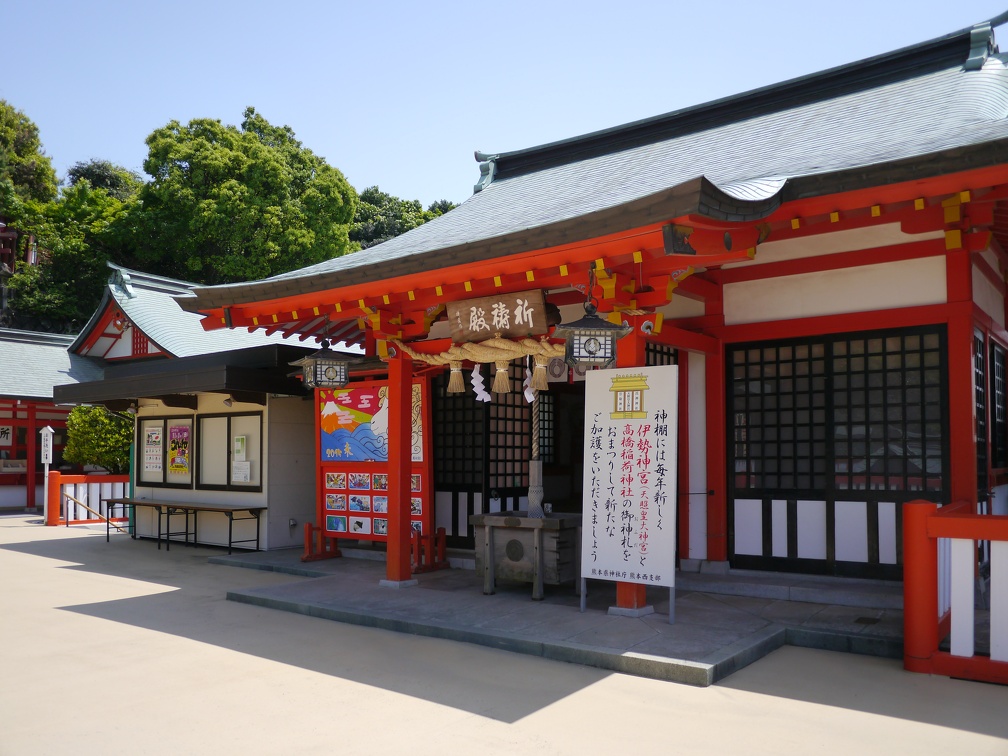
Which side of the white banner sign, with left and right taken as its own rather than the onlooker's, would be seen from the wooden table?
right

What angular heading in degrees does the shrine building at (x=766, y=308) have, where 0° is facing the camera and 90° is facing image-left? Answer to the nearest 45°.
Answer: approximately 45°

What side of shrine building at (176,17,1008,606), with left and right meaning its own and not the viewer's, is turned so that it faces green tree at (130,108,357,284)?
right

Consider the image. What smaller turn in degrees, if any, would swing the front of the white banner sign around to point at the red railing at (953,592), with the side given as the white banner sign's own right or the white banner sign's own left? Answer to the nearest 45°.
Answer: approximately 90° to the white banner sign's own left

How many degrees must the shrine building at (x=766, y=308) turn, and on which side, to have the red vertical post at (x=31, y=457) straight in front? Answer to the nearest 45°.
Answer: approximately 90° to its right

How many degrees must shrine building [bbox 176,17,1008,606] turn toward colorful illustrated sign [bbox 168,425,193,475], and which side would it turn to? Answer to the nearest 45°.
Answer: approximately 90° to its right

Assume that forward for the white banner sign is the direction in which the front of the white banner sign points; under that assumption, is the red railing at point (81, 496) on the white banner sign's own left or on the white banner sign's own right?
on the white banner sign's own right

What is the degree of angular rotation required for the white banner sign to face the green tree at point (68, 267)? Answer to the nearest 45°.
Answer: approximately 90° to its right

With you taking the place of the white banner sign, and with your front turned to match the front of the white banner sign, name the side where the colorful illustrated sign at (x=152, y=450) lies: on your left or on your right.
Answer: on your right

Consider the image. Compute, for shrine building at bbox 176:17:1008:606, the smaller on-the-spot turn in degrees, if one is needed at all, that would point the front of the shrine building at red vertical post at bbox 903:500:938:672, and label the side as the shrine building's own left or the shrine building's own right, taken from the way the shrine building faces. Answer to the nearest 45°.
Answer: approximately 45° to the shrine building's own left

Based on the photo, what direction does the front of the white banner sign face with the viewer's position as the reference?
facing the viewer and to the left of the viewer
